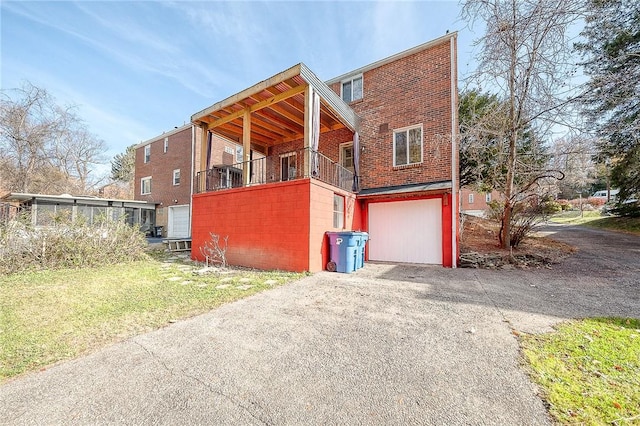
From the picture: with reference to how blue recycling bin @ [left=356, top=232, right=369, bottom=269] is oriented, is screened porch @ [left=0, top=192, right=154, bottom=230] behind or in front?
behind

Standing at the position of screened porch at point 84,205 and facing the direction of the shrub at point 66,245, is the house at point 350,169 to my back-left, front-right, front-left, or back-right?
front-left

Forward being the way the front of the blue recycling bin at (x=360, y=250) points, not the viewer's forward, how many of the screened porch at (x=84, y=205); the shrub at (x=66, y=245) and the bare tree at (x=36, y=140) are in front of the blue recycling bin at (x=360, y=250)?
0

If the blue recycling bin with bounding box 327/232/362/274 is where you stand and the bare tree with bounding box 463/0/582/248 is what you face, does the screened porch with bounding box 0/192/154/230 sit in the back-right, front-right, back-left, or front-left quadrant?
back-left
